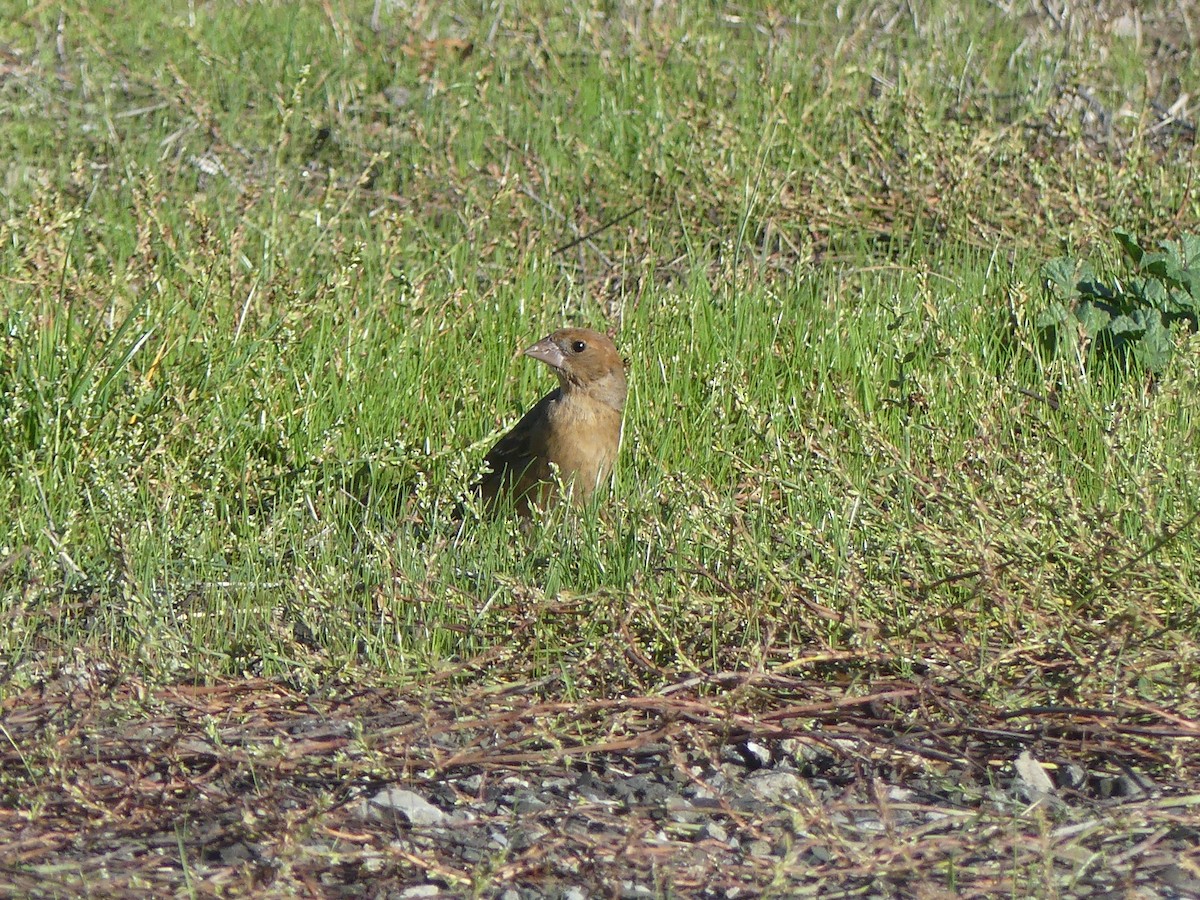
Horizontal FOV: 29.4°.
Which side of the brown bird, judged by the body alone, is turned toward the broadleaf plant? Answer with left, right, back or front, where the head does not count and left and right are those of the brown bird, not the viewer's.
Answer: left

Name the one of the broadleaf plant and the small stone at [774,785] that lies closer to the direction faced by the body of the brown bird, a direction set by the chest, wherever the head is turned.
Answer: the small stone

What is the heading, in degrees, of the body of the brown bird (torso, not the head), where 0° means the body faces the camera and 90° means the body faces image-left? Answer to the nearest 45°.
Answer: approximately 315°

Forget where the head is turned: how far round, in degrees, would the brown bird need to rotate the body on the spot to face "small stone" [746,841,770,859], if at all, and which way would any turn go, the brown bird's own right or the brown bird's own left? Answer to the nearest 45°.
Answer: approximately 45° to the brown bird's own right

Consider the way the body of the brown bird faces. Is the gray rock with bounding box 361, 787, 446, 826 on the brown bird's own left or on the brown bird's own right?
on the brown bird's own right

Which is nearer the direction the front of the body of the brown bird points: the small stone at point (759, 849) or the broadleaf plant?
the small stone

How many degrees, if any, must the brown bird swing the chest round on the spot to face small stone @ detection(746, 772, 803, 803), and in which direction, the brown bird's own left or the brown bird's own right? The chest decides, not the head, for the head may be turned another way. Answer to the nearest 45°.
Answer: approximately 45° to the brown bird's own right
